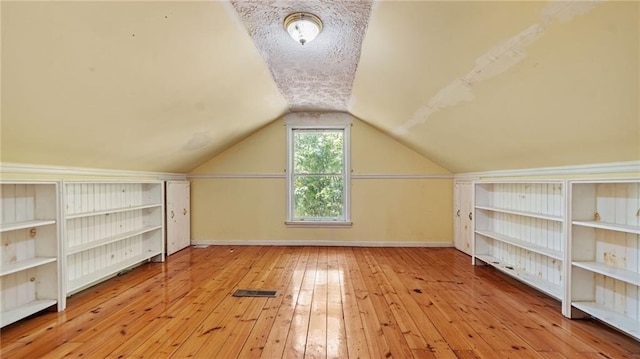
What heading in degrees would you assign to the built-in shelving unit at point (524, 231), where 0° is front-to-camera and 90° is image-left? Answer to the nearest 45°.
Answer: approximately 45°

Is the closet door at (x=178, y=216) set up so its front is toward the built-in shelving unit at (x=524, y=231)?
yes

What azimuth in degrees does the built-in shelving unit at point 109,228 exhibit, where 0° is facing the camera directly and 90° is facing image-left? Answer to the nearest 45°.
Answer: approximately 315°

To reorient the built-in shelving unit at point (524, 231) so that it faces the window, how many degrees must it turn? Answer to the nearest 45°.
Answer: approximately 45° to its right

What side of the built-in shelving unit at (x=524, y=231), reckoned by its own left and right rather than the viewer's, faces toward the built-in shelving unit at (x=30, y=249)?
front

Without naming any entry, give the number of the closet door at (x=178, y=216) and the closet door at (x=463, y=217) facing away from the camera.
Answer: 0

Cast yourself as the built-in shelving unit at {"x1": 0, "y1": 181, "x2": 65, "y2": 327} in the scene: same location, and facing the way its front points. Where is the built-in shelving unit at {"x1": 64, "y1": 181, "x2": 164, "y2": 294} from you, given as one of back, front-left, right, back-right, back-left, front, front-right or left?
left

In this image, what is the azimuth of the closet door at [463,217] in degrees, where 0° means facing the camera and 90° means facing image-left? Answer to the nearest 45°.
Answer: approximately 45°

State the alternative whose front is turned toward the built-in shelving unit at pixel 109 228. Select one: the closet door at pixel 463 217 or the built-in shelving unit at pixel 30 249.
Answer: the closet door

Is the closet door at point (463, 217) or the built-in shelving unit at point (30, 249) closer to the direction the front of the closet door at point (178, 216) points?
the closet door

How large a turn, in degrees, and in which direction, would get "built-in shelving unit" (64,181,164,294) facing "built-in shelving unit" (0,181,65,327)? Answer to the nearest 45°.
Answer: approximately 90° to its right

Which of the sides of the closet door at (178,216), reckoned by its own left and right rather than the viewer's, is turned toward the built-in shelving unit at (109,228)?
right

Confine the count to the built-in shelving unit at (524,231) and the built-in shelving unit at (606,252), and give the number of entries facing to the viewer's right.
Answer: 0

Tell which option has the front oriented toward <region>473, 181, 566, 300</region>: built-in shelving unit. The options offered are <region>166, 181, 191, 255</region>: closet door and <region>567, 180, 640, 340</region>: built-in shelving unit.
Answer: the closet door

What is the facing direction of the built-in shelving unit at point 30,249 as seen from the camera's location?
facing the viewer and to the right of the viewer

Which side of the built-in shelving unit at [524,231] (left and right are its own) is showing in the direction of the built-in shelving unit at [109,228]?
front
